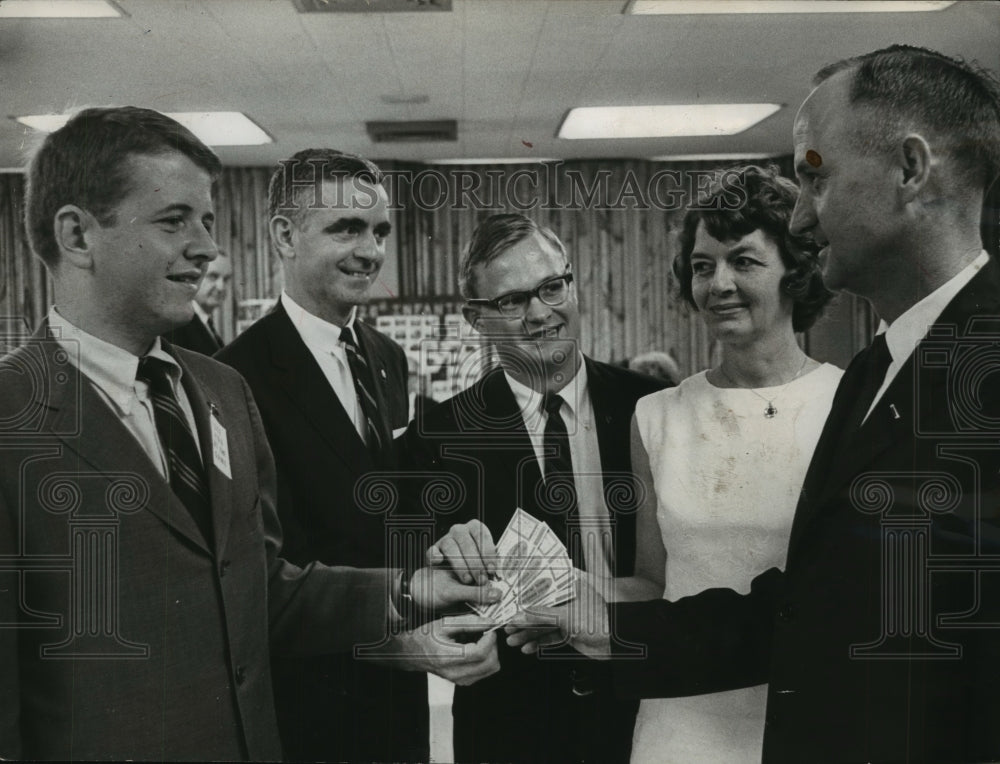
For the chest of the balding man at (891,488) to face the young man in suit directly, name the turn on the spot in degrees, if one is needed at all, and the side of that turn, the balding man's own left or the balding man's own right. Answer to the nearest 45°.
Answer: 0° — they already face them

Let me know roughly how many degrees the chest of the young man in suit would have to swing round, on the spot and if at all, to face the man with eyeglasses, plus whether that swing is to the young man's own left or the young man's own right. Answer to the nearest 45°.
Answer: approximately 45° to the young man's own left

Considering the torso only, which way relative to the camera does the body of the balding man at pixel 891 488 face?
to the viewer's left
